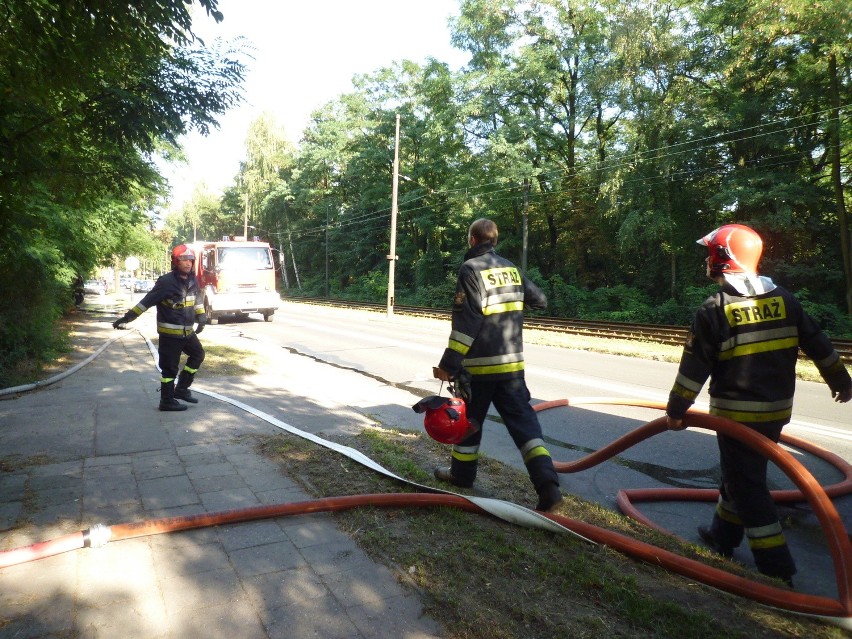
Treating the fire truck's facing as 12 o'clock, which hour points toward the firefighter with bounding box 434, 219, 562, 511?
The firefighter is roughly at 12 o'clock from the fire truck.

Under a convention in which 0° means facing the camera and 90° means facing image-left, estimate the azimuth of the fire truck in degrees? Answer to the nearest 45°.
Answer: approximately 0°

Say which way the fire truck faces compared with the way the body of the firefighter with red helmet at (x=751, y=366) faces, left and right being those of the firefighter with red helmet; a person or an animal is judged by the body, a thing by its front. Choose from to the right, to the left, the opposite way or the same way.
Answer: the opposite way

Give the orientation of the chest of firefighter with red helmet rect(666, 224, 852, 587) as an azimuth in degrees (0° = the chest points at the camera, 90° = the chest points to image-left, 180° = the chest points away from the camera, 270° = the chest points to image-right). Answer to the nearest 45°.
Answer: approximately 135°

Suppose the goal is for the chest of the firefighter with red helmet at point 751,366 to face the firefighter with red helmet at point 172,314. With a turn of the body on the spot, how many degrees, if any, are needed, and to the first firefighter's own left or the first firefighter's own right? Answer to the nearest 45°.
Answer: approximately 45° to the first firefighter's own left

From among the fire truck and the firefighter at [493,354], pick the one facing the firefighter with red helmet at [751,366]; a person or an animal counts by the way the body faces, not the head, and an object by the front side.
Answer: the fire truck

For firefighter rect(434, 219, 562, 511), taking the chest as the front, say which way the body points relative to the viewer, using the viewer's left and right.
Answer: facing away from the viewer and to the left of the viewer

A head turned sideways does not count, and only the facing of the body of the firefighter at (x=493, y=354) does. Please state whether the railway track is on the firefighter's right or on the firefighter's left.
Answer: on the firefighter's right

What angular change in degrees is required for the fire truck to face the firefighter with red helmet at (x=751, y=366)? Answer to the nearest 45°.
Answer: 0° — it already faces them
